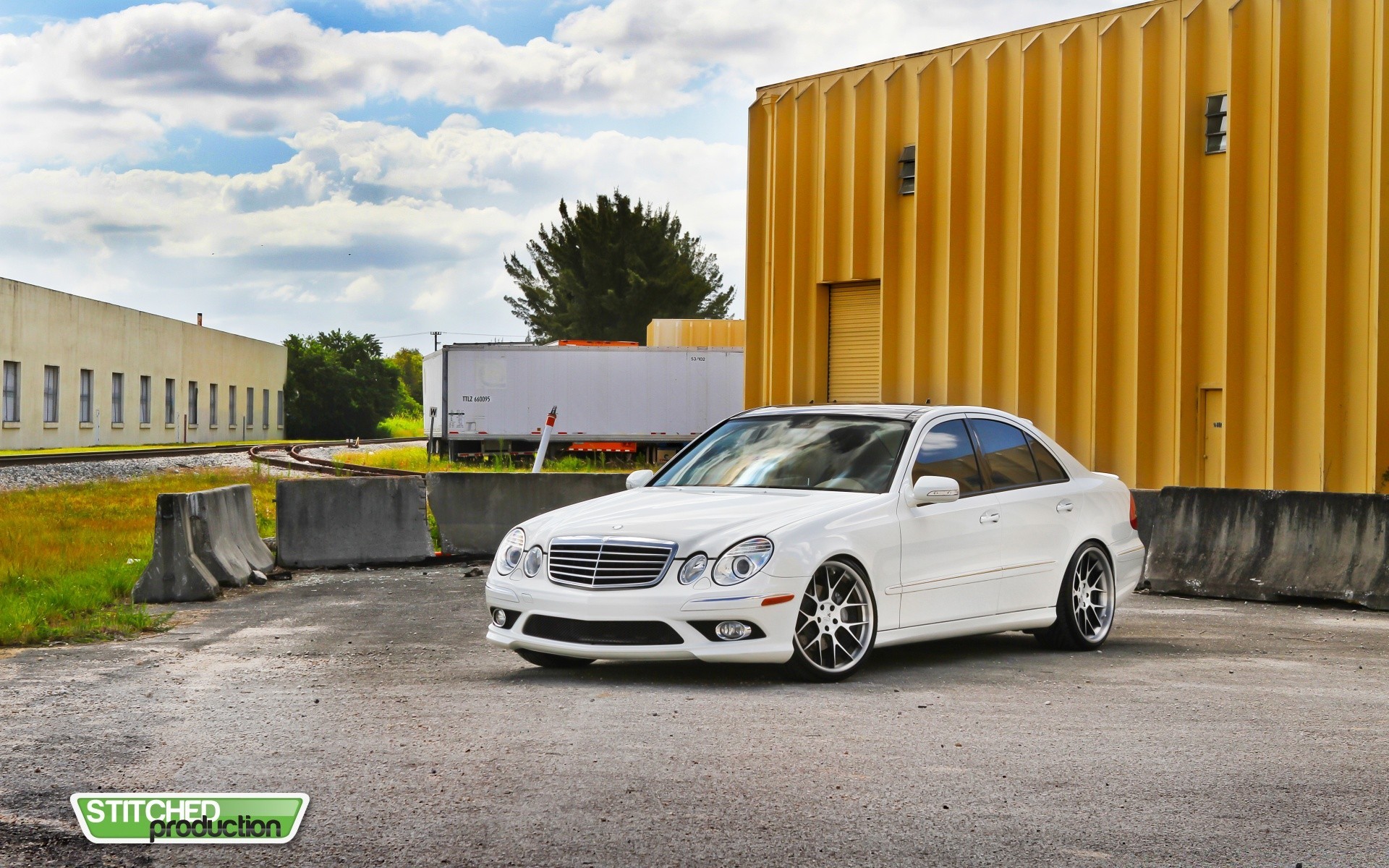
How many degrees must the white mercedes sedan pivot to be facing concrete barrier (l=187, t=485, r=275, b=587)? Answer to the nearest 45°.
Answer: approximately 90° to its right

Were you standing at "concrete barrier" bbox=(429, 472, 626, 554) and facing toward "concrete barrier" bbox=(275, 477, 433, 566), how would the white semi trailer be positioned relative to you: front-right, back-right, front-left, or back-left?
back-right

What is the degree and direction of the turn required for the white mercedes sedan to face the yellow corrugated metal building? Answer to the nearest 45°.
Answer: approximately 135° to its right

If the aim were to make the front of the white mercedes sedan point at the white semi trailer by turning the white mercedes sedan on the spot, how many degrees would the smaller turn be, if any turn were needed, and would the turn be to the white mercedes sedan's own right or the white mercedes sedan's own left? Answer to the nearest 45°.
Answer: approximately 135° to the white mercedes sedan's own right

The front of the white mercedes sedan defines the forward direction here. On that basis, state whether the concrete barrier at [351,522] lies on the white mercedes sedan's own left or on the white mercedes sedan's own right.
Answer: on the white mercedes sedan's own right

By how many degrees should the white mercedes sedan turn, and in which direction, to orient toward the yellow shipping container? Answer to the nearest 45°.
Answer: approximately 135° to its right

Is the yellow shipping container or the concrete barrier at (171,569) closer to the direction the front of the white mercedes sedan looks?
the concrete barrier

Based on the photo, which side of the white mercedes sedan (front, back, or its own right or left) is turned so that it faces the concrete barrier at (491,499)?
right

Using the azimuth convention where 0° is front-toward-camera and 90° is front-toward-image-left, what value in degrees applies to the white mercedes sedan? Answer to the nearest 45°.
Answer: approximately 45°

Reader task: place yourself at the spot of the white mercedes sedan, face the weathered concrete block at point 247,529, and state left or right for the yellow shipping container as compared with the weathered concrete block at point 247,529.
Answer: right

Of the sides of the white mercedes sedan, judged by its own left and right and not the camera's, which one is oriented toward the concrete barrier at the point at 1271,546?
back
